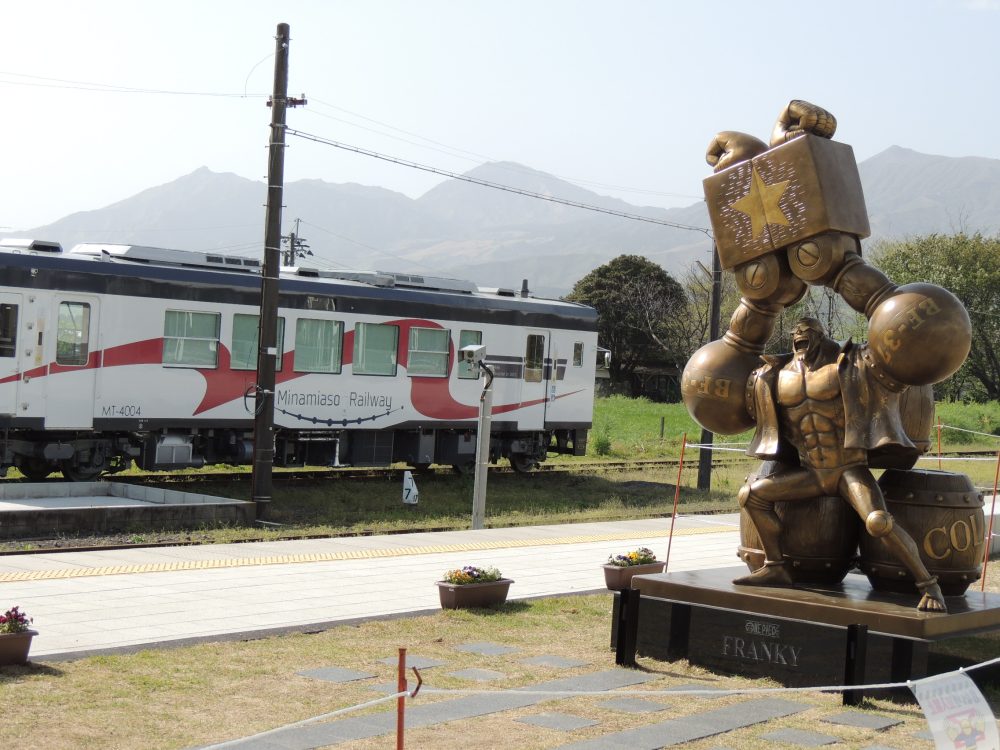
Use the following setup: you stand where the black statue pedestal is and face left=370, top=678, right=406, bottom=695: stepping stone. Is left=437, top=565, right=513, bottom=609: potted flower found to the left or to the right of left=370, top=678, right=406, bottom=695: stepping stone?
right

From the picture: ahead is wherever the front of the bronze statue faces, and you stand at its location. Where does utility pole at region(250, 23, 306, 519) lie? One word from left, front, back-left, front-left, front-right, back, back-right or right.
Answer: right

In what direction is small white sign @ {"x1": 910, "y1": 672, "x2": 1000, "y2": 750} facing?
toward the camera

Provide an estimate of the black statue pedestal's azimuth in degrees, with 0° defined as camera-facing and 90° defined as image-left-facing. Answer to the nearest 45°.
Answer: approximately 45°

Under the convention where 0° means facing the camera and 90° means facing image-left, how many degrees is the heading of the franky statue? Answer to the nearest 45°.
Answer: approximately 45°

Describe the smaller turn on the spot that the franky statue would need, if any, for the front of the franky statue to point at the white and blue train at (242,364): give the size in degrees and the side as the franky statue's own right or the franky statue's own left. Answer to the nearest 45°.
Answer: approximately 90° to the franky statue's own right
